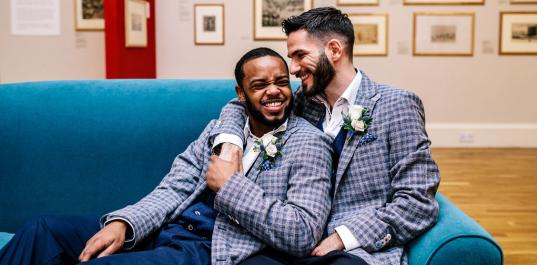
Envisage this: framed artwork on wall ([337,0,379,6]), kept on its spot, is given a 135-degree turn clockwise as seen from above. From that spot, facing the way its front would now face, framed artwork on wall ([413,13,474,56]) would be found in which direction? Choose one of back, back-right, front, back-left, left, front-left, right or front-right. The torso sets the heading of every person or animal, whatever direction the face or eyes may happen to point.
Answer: back-right

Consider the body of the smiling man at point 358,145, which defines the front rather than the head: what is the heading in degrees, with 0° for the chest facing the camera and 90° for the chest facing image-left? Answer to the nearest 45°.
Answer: approximately 45°

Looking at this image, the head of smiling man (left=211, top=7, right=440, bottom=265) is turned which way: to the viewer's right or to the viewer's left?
to the viewer's left

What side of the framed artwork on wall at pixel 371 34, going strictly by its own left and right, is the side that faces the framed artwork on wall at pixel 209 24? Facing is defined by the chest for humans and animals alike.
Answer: right

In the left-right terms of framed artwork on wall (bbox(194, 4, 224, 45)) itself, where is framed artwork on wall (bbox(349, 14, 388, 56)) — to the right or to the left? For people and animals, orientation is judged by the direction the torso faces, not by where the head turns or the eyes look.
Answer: on its left

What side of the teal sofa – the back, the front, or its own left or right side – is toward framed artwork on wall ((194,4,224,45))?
back

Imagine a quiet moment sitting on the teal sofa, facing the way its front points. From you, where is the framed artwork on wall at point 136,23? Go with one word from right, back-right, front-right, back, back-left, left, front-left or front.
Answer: back

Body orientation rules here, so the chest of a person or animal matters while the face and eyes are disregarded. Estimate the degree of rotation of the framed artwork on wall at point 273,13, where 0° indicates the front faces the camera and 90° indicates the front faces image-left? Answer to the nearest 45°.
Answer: approximately 0°
